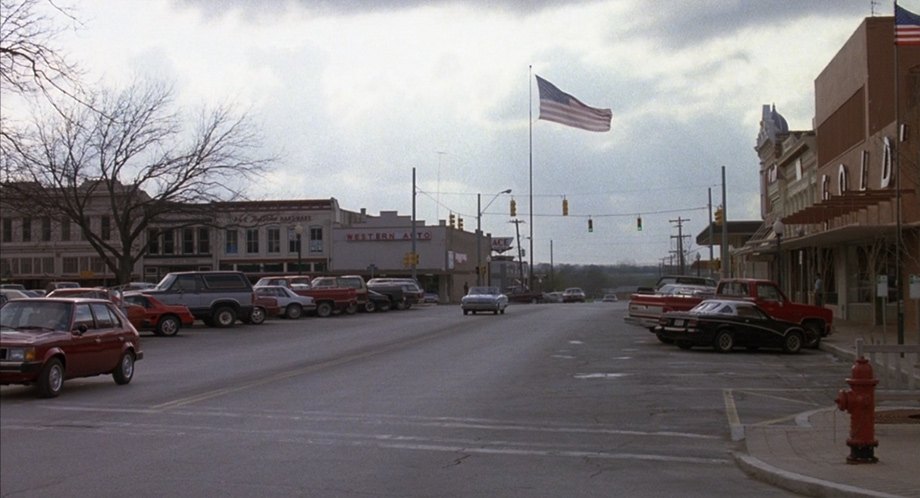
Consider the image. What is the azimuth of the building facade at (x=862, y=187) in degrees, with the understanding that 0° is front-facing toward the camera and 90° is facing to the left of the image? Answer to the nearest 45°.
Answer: approximately 45°

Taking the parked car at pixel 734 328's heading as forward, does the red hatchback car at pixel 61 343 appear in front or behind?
behind

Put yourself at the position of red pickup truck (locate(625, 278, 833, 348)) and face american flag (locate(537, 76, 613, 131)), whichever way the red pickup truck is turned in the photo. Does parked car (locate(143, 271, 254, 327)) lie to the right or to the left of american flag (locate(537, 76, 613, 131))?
left

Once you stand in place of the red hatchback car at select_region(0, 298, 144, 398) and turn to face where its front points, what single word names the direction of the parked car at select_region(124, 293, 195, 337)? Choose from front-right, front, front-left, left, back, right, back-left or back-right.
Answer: back-right

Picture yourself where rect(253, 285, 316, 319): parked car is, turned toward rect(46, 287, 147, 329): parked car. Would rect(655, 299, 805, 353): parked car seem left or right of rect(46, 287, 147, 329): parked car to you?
left

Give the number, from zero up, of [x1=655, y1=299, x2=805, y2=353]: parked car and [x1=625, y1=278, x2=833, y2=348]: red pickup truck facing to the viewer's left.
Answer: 0

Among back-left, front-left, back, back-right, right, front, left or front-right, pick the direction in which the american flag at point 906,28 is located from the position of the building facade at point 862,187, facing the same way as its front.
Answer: front-left

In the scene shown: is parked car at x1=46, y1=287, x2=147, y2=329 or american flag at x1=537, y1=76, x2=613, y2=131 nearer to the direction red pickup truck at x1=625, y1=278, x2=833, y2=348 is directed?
the american flag

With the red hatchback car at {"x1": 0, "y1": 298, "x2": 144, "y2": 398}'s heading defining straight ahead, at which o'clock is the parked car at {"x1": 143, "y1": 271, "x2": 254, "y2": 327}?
The parked car is roughly at 5 o'clock from the red hatchback car.
